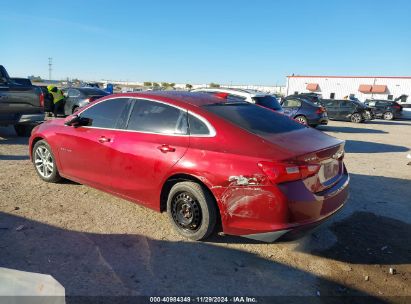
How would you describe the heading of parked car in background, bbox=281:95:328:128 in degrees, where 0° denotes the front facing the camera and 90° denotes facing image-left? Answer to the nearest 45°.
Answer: approximately 135°

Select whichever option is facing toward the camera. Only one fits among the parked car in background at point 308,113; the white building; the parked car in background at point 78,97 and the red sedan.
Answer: the white building

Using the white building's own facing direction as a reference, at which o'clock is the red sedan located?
The red sedan is roughly at 12 o'clock from the white building.

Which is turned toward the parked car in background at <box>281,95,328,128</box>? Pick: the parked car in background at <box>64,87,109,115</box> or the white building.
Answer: the white building

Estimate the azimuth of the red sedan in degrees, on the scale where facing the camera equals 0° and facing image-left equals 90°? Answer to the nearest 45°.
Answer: approximately 135°

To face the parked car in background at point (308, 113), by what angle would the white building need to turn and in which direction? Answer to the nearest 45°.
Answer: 0° — it already faces it
